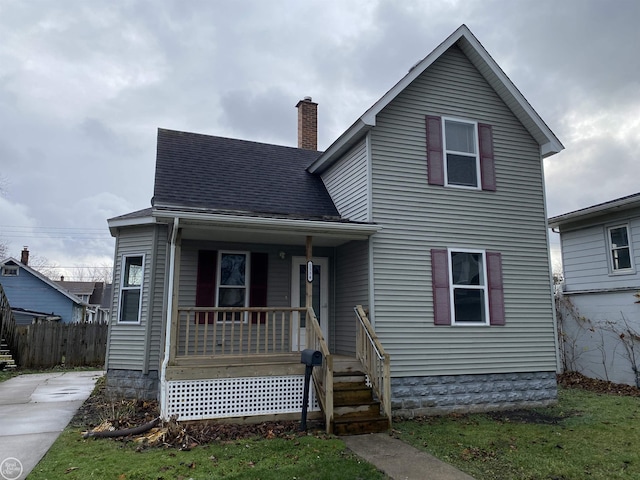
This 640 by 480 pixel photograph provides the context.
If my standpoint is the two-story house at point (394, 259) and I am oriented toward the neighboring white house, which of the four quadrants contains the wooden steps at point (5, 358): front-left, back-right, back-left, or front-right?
back-left

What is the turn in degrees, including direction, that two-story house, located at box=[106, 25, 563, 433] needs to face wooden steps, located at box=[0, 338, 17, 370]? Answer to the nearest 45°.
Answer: approximately 135° to its right

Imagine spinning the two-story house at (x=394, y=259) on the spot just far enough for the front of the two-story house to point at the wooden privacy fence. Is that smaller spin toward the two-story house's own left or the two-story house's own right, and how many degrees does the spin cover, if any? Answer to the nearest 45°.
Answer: approximately 135° to the two-story house's own right

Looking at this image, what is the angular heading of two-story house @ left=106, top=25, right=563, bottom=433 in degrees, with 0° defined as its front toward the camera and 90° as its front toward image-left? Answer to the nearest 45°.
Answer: approximately 0°

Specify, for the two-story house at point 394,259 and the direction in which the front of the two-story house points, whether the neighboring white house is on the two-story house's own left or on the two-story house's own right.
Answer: on the two-story house's own left
